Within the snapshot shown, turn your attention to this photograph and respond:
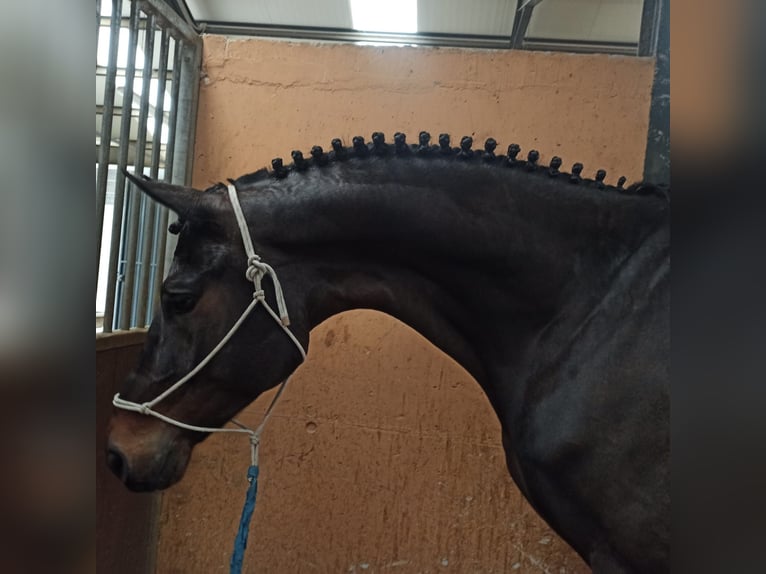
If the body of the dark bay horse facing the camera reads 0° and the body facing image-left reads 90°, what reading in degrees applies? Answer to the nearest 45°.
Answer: approximately 90°

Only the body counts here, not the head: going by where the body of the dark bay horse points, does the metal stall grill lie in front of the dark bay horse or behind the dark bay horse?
in front
